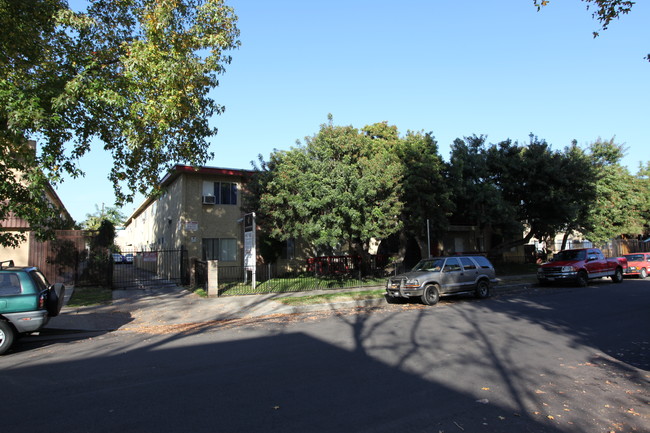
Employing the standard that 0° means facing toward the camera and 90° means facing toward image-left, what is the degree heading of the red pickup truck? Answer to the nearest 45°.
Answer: approximately 45°

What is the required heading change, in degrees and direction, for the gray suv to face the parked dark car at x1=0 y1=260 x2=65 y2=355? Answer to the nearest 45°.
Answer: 0° — it already faces it

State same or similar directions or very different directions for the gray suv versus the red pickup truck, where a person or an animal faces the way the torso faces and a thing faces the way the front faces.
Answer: same or similar directions

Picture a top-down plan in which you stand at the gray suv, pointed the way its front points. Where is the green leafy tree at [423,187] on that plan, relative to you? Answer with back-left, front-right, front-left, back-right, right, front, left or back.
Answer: back-right

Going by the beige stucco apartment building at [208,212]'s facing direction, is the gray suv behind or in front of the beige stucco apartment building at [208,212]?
in front

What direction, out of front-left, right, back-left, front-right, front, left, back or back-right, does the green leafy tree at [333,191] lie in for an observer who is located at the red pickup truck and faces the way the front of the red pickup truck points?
front

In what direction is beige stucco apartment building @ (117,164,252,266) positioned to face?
toward the camera

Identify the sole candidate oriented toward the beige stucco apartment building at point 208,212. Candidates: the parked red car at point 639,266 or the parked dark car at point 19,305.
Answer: the parked red car at point 639,266

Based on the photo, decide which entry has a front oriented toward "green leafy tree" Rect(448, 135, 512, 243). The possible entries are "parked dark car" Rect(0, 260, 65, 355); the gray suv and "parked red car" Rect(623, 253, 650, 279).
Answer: "parked red car" Rect(623, 253, 650, 279)

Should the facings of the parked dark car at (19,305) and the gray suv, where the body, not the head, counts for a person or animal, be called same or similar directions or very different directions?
same or similar directions

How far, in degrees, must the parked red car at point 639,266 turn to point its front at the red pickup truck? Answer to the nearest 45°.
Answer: approximately 45° to its left
